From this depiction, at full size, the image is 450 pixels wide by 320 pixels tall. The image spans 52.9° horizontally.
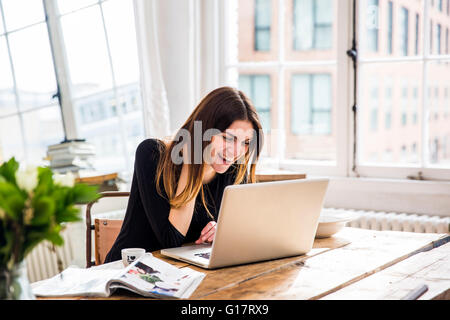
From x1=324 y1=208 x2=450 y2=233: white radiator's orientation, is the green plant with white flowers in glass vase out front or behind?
out front

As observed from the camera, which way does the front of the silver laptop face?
facing away from the viewer and to the left of the viewer

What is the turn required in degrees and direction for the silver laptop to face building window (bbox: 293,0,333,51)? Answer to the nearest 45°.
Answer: approximately 45° to its right

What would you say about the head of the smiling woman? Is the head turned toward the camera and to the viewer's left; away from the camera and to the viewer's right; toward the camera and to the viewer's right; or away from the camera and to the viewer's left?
toward the camera and to the viewer's right

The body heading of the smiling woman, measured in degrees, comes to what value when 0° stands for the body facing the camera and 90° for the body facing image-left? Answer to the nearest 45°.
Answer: approximately 315°

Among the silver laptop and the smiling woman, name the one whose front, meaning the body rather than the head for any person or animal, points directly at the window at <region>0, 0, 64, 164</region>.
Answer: the silver laptop

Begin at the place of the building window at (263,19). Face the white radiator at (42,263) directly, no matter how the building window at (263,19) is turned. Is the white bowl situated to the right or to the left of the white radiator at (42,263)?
left

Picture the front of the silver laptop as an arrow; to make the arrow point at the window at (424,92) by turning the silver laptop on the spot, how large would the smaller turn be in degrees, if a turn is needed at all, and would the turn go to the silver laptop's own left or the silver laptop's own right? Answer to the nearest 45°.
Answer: approximately 90° to the silver laptop's own right

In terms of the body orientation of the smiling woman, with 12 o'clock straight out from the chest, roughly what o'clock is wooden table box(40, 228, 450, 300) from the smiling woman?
The wooden table is roughly at 12 o'clock from the smiling woman.

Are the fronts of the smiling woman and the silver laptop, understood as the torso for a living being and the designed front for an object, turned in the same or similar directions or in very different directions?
very different directions

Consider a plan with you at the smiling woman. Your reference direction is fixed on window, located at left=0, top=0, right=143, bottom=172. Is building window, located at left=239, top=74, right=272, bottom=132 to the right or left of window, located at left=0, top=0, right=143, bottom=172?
right

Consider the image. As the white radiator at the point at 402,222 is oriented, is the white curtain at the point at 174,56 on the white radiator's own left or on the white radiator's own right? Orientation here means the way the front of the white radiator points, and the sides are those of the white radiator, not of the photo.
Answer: on the white radiator's own right
